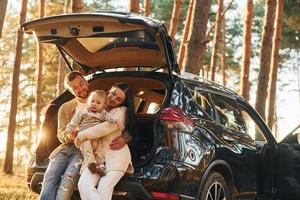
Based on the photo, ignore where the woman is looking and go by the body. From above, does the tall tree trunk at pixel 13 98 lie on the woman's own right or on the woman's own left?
on the woman's own right

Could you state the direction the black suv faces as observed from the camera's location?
facing away from the viewer and to the right of the viewer

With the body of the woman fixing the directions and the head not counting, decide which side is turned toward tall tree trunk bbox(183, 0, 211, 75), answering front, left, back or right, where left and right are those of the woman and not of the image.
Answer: back

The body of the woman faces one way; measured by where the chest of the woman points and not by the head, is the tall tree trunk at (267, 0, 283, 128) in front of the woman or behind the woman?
behind

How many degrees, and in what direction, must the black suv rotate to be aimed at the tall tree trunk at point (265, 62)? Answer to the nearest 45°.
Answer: approximately 45° to its left

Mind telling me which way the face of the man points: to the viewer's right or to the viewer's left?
to the viewer's right

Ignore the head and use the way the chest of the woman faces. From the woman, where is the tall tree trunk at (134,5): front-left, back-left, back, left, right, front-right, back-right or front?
back-right

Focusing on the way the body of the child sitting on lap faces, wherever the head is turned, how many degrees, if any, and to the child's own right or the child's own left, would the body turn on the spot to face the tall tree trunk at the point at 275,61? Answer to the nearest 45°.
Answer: approximately 135° to the child's own left

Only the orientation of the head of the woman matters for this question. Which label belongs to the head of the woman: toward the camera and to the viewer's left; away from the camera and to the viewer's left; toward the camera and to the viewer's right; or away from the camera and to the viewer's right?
toward the camera and to the viewer's left

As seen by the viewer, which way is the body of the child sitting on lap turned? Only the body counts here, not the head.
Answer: toward the camera
